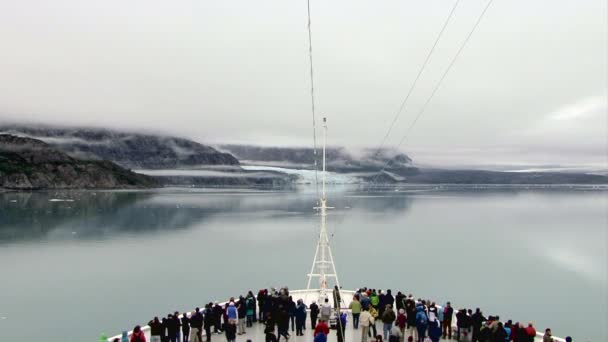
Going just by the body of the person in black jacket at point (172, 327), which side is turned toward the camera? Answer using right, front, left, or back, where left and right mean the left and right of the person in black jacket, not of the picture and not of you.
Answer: back

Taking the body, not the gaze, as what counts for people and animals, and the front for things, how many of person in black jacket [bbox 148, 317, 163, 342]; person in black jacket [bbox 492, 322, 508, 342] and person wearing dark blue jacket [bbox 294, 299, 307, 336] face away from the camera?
3

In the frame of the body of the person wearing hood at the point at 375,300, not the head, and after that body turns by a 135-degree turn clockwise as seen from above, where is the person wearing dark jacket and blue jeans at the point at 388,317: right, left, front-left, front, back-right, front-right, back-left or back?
front-right

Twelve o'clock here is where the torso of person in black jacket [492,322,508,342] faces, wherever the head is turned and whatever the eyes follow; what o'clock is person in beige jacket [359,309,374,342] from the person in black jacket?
The person in beige jacket is roughly at 9 o'clock from the person in black jacket.

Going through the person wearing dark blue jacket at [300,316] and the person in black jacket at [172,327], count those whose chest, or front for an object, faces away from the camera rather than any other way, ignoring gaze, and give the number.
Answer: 2

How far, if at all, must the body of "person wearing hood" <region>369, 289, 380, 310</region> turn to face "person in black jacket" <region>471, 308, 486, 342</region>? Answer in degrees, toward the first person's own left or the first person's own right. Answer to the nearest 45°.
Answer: approximately 135° to the first person's own right

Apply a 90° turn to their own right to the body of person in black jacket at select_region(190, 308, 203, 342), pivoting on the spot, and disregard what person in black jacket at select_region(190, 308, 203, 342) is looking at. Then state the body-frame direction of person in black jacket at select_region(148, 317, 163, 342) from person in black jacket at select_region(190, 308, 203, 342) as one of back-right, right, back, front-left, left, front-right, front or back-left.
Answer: back

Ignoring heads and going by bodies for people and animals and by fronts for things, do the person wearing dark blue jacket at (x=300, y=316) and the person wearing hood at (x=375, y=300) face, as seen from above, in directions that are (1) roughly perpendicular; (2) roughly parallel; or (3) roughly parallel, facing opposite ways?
roughly parallel

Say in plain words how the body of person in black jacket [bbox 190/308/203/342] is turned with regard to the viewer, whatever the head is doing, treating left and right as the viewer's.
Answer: facing away from the viewer

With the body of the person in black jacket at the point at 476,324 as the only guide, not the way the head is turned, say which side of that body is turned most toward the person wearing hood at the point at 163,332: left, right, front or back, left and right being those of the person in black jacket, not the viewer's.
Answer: left

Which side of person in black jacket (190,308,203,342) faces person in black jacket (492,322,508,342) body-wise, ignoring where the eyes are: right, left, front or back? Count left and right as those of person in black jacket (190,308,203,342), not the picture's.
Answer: right

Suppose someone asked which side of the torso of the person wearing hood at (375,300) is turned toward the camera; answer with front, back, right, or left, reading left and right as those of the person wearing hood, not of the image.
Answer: back

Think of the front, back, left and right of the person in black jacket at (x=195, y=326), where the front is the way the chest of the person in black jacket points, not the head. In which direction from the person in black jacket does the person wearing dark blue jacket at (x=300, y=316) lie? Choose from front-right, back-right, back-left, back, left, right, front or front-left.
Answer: right

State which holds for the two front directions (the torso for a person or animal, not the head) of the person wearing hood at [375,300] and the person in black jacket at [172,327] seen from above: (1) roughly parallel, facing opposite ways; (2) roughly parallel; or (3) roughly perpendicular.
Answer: roughly parallel

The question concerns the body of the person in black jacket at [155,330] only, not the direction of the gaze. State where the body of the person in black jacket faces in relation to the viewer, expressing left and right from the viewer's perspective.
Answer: facing away from the viewer

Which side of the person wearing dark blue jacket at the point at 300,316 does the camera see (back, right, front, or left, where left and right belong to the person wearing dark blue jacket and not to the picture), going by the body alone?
back
